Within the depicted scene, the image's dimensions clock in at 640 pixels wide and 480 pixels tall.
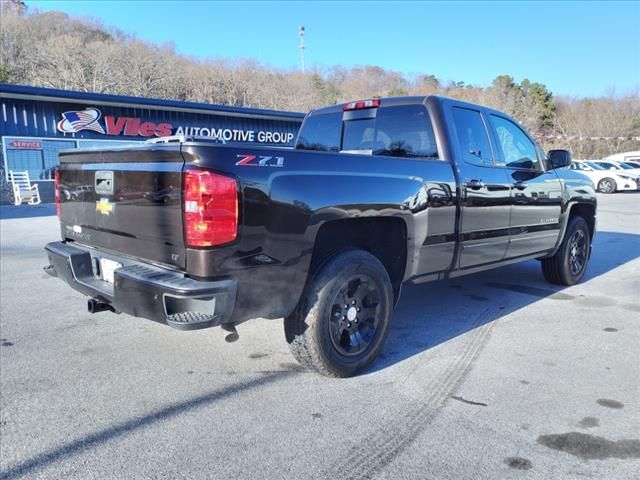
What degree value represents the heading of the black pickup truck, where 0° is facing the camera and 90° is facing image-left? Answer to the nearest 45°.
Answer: approximately 225°

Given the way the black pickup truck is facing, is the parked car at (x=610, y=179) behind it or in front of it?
in front

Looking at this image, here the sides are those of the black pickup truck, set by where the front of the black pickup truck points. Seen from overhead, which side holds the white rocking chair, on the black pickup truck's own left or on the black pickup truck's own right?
on the black pickup truck's own left

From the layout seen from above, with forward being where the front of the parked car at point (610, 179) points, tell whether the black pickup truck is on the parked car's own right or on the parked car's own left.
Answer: on the parked car's own right

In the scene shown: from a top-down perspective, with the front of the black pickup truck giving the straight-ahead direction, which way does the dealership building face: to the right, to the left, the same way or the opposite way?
to the right

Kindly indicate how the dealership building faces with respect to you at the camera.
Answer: facing the viewer and to the right of the viewer

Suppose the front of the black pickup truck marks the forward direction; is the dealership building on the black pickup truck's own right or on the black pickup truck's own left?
on the black pickup truck's own left
